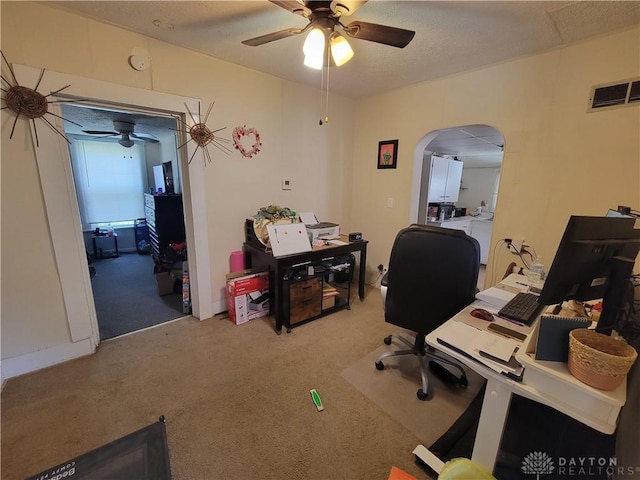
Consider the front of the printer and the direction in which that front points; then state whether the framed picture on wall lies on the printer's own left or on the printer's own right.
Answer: on the printer's own left

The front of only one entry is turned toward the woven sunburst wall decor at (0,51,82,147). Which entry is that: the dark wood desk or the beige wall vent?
the beige wall vent

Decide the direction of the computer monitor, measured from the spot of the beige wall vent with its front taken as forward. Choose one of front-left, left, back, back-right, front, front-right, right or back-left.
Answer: front-left

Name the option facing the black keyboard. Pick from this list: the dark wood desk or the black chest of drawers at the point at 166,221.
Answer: the dark wood desk

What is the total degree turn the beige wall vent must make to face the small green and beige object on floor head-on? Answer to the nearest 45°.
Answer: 0° — it already faces it

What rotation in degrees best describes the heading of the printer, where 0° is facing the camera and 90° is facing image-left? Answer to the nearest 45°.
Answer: approximately 315°

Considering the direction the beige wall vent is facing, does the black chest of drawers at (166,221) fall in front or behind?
in front

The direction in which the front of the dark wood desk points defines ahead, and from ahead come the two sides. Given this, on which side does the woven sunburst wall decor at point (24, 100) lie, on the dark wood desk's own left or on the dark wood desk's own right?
on the dark wood desk's own right

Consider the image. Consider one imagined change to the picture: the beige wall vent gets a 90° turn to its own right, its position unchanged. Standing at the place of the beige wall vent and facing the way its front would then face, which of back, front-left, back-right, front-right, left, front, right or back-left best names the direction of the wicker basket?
back-left

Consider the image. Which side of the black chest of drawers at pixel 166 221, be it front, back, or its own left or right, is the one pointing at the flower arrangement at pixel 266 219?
left

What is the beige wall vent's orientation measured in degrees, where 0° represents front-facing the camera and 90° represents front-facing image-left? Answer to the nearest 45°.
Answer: approximately 45°

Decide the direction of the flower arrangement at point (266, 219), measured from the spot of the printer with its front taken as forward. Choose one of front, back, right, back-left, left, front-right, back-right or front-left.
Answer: right

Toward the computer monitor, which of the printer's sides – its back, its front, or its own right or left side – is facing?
front

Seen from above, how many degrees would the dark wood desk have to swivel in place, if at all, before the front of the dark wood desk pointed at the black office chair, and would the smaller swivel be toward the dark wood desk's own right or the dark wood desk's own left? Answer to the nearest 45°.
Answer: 0° — it already faces it

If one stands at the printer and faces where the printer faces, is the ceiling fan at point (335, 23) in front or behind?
in front
